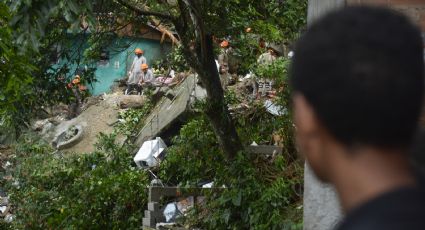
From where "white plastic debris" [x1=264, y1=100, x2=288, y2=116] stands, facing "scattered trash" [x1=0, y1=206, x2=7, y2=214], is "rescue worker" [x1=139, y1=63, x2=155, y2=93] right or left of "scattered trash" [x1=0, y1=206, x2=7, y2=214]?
right

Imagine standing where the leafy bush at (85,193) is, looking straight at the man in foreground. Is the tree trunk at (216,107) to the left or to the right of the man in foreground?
left

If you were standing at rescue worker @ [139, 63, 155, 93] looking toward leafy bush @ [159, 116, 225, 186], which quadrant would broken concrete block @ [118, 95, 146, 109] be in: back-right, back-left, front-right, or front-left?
front-right

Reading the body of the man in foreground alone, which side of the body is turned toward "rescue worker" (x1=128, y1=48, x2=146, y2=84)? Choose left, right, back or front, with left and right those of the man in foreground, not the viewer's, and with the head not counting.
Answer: front

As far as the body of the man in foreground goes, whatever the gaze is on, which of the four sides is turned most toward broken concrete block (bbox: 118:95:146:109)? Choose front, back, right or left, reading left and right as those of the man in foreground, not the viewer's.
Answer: front

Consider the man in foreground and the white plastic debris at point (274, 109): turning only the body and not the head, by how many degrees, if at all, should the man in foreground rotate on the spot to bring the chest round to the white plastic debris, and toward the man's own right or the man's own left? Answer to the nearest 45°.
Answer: approximately 45° to the man's own right

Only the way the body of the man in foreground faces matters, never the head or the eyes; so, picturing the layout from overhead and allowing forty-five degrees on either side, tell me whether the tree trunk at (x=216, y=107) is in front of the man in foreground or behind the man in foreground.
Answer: in front

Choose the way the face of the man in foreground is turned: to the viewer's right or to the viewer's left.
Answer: to the viewer's left

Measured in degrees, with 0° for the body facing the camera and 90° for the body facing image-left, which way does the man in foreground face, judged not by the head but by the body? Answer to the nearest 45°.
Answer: approximately 135°

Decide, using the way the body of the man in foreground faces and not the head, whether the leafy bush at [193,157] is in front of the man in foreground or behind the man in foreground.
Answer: in front

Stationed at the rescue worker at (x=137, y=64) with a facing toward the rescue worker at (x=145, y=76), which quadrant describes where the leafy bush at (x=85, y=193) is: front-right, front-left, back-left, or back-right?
front-right

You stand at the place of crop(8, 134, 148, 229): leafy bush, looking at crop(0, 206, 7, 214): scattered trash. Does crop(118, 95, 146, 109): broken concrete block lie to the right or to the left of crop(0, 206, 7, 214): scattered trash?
right
